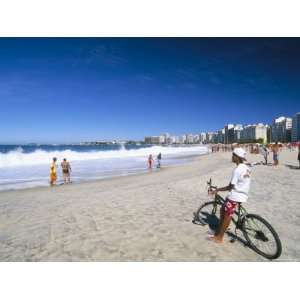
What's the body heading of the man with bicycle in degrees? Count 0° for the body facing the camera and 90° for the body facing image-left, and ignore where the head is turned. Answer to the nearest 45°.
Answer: approximately 90°

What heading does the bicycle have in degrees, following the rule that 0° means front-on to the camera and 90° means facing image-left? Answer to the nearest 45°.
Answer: approximately 135°
